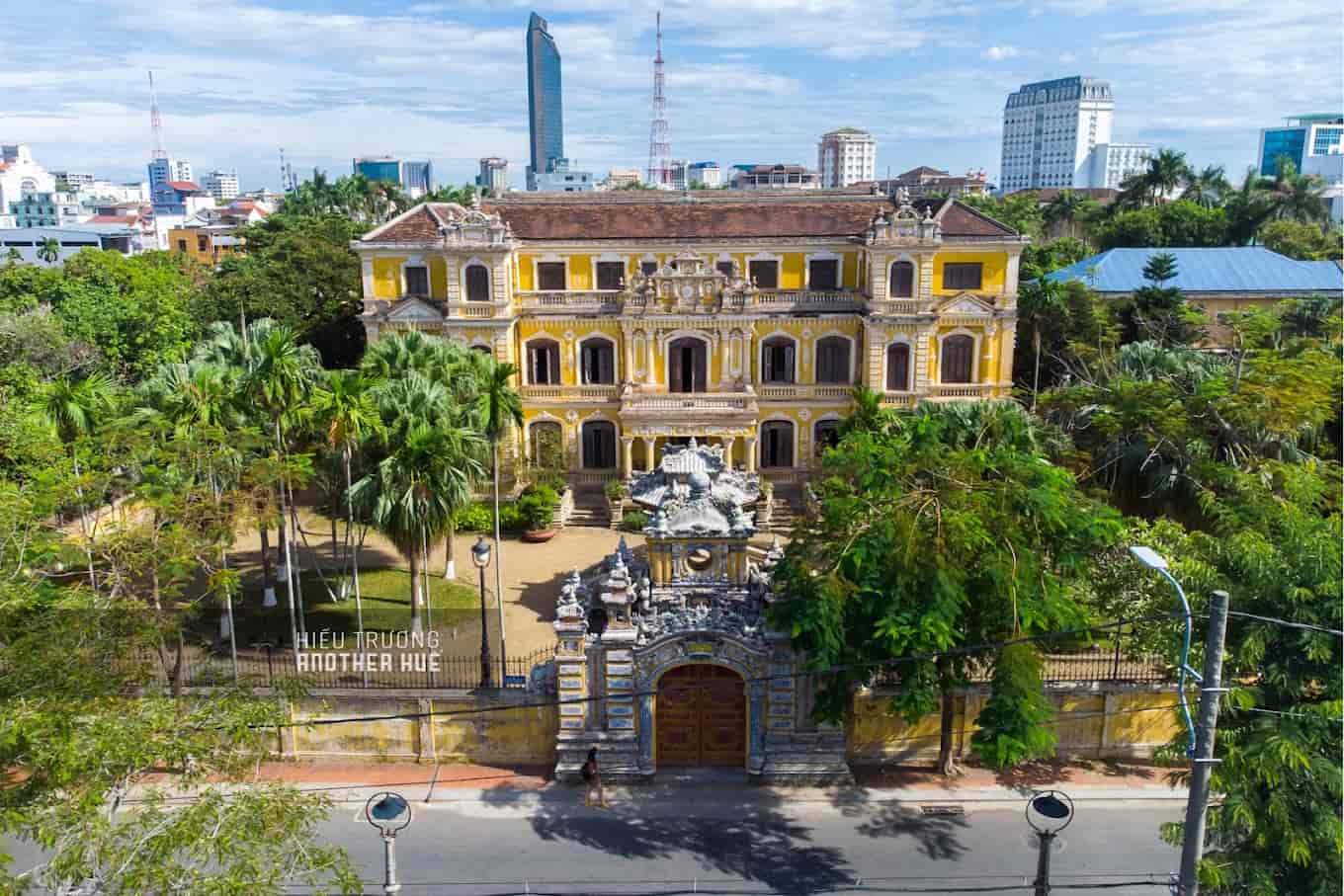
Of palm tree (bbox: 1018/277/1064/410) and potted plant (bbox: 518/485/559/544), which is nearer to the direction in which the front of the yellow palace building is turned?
the potted plant

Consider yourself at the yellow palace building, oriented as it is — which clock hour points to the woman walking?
The woman walking is roughly at 12 o'clock from the yellow palace building.

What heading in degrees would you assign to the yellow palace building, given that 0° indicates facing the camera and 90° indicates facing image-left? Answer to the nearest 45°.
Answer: approximately 0°

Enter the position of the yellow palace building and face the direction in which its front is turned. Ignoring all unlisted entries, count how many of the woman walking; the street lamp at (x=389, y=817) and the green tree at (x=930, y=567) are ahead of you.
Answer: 3

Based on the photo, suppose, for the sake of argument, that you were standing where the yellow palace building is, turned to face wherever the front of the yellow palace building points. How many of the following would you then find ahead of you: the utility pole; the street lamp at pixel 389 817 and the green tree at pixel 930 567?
3

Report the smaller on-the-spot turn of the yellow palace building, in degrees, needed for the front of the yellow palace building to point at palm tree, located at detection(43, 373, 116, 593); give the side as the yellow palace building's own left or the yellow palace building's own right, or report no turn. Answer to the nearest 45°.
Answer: approximately 45° to the yellow palace building's own right

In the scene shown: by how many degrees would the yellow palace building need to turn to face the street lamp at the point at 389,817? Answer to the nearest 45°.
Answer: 0° — it already faces it

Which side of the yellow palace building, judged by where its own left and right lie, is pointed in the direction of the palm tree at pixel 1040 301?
left
